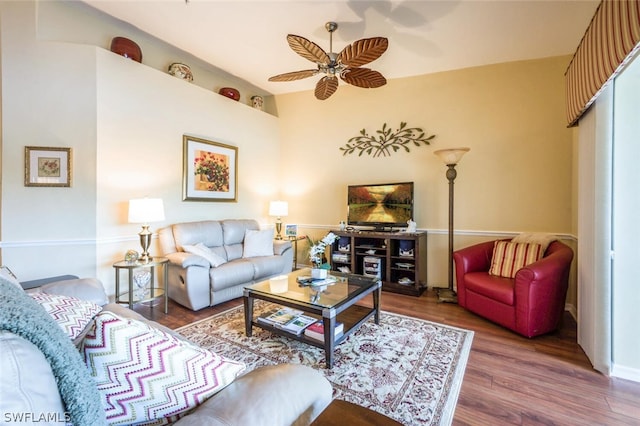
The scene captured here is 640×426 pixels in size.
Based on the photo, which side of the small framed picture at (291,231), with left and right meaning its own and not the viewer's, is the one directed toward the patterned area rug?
front

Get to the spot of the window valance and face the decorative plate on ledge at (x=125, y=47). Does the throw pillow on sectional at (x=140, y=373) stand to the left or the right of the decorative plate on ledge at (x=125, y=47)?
left

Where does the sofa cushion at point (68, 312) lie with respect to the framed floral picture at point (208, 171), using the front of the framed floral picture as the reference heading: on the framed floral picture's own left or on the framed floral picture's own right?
on the framed floral picture's own right

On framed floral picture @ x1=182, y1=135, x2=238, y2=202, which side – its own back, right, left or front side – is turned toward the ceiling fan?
front

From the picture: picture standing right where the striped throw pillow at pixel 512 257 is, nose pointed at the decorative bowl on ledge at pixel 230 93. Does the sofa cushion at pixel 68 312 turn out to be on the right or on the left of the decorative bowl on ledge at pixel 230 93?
left

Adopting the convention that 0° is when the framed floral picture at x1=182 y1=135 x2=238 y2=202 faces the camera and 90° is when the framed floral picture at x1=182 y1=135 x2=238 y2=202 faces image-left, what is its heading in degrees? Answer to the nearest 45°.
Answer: approximately 315°

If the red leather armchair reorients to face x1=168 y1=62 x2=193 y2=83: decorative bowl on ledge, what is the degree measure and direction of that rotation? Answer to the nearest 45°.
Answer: approximately 45° to its right

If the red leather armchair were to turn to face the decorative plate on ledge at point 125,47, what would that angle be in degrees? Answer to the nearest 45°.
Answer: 0° — it already faces it

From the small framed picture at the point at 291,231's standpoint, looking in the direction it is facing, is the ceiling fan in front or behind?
in front

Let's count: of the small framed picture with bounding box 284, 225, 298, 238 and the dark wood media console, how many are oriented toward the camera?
2

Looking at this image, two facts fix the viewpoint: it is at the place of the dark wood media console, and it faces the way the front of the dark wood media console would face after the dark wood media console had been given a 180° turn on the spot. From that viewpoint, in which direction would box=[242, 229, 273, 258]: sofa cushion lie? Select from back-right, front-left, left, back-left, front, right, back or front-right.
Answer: left
